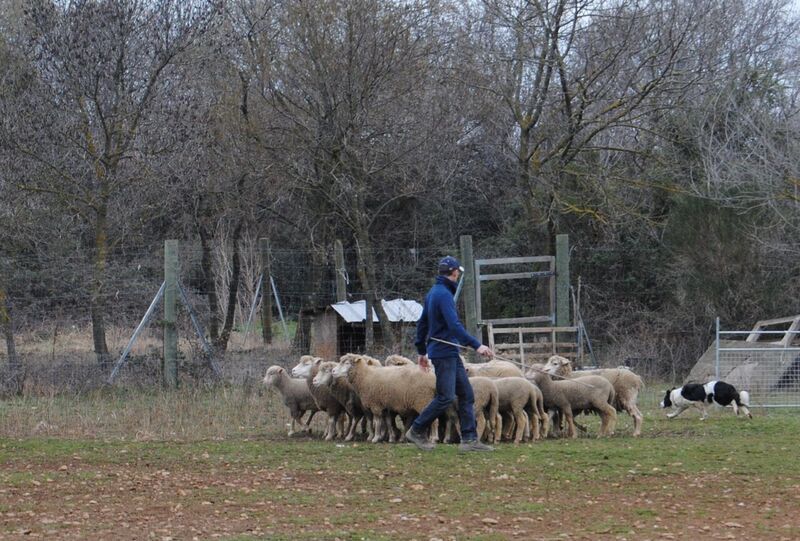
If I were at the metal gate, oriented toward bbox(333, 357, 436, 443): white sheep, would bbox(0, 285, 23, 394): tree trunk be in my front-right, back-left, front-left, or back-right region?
front-right

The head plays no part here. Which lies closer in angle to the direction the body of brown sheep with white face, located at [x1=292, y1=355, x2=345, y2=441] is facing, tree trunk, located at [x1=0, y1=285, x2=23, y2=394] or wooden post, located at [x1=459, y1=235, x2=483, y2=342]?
the tree trunk

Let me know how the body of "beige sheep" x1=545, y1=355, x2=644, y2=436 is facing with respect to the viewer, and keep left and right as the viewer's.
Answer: facing to the left of the viewer

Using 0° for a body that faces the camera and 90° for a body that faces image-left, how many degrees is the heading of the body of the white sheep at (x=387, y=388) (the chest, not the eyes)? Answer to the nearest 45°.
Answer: approximately 90°

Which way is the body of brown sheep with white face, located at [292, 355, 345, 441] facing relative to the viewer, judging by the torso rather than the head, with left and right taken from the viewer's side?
facing to the left of the viewer

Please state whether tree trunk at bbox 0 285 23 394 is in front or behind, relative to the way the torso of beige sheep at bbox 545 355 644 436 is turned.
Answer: in front

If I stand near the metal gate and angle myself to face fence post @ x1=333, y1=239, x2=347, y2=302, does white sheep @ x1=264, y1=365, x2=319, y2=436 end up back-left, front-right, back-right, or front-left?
front-left

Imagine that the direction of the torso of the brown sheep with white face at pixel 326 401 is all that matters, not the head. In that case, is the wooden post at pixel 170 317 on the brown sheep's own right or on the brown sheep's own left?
on the brown sheep's own right

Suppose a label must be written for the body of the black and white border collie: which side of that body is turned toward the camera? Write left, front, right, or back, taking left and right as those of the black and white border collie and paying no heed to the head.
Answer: left

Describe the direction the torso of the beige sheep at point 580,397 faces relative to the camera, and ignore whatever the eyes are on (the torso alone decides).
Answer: to the viewer's left

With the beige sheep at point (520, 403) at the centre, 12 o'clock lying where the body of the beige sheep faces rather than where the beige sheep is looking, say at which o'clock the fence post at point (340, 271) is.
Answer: The fence post is roughly at 2 o'clock from the beige sheep.

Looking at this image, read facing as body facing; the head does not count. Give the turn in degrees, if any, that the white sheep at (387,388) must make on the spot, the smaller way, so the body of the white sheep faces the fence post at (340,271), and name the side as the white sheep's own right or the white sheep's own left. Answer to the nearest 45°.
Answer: approximately 90° to the white sheep's own right

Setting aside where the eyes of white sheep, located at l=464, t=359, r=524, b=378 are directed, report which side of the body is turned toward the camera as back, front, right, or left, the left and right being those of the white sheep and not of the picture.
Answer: left

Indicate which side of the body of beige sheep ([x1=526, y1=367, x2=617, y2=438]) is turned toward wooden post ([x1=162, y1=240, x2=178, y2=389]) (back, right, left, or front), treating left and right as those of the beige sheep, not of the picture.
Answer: front

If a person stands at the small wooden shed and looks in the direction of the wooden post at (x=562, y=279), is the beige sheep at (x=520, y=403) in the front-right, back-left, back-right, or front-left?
front-right
